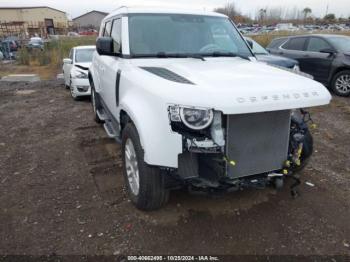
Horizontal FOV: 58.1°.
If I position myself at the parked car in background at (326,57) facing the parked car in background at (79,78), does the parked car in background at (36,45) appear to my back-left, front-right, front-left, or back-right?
front-right

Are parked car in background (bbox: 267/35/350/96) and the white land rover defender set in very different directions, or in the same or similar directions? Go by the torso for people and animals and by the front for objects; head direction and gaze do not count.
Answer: same or similar directions

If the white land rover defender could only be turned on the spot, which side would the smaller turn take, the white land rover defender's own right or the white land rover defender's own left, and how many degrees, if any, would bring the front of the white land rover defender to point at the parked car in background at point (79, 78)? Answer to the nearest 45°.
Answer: approximately 180°

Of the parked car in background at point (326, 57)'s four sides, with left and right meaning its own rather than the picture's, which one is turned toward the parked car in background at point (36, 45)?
back

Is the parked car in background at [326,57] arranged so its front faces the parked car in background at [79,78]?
no

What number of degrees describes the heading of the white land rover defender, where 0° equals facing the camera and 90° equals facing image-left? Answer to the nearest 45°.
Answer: approximately 315°

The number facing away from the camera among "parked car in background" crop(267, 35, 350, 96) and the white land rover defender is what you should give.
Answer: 0

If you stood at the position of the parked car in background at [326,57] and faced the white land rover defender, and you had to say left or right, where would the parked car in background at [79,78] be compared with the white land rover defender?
right

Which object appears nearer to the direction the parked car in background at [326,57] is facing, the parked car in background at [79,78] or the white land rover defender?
the white land rover defender

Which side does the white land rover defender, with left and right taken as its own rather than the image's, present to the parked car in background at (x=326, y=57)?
left

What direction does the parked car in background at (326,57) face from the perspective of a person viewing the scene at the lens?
facing the viewer and to the right of the viewer

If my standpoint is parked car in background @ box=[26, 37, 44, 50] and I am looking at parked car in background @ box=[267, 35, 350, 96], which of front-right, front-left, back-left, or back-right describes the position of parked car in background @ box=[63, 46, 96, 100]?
front-right
